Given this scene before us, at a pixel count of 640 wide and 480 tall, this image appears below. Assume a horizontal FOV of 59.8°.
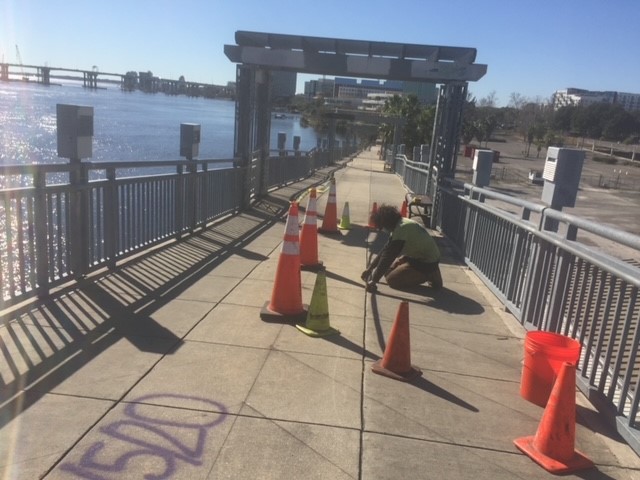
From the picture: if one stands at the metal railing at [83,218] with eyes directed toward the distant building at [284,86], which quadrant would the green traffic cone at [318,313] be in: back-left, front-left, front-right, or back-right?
back-right

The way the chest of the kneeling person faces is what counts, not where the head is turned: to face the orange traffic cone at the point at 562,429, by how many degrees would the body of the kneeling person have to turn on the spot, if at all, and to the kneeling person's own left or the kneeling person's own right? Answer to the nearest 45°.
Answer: approximately 90° to the kneeling person's own left

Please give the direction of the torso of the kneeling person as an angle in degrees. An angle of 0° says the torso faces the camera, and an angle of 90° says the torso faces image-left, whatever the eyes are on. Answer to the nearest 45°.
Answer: approximately 90°

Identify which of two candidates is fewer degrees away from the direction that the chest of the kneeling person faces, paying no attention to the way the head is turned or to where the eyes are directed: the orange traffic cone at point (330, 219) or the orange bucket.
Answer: the orange traffic cone

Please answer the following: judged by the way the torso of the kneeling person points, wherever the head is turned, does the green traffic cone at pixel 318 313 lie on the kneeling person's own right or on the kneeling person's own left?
on the kneeling person's own left

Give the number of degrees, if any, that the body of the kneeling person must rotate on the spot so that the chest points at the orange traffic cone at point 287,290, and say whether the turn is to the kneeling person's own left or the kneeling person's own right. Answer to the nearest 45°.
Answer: approximately 45° to the kneeling person's own left

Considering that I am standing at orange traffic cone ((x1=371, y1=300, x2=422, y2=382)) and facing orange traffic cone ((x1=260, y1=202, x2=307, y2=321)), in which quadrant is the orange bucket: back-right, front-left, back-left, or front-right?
back-right

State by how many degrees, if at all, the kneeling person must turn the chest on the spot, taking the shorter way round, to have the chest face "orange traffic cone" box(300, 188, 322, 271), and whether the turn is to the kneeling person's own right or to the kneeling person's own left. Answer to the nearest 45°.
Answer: approximately 45° to the kneeling person's own right

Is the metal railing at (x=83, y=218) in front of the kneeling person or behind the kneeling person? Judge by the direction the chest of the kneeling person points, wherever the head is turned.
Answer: in front

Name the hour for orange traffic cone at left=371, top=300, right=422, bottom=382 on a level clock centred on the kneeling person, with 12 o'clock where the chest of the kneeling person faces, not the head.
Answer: The orange traffic cone is roughly at 9 o'clock from the kneeling person.

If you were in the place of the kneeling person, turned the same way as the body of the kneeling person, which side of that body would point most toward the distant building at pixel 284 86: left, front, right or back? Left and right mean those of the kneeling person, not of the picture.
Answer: right
